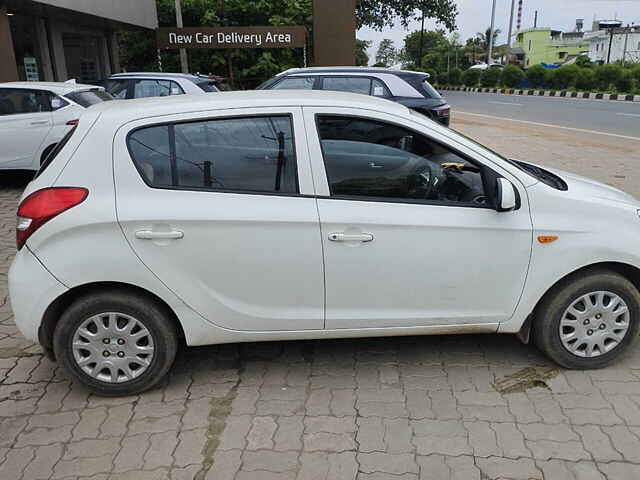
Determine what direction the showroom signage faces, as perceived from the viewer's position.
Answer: facing the viewer

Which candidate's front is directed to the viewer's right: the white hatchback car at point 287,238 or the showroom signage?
the white hatchback car

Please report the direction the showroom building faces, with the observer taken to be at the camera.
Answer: facing the viewer and to the right of the viewer

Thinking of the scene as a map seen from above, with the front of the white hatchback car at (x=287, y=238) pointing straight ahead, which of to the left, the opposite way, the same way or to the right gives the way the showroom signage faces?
to the right

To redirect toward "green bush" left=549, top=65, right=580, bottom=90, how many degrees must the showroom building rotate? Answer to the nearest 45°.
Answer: approximately 45° to its left

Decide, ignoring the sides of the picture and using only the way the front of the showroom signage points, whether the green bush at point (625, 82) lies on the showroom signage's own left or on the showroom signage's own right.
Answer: on the showroom signage's own left

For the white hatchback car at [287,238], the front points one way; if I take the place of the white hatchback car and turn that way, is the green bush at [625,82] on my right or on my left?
on my left

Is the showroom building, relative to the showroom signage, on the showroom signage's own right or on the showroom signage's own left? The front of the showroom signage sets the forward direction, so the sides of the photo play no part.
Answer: on the showroom signage's own right

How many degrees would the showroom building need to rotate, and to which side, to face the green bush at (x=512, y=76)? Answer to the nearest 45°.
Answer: approximately 90° to its left

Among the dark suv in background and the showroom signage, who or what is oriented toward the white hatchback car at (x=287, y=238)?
the showroom signage

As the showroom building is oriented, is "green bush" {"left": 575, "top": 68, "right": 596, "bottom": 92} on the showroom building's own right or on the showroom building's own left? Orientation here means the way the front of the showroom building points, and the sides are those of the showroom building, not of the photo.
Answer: on the showroom building's own left

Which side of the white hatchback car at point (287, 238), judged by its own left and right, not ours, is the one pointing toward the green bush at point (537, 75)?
left

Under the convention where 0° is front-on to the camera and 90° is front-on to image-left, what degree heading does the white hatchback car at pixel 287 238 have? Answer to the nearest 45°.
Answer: approximately 270°

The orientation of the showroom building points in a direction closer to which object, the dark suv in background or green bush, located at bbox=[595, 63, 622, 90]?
the dark suv in background

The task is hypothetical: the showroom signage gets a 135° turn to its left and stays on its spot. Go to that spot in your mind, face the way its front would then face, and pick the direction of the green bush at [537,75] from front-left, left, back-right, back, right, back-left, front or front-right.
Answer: front

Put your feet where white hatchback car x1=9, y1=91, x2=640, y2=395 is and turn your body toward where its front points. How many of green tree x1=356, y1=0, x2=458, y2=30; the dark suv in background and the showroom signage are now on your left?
3

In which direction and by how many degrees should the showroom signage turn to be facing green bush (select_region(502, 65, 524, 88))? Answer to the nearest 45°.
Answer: approximately 135° to its left

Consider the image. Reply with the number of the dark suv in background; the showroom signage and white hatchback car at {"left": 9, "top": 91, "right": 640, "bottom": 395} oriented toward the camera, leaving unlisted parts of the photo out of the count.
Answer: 1
